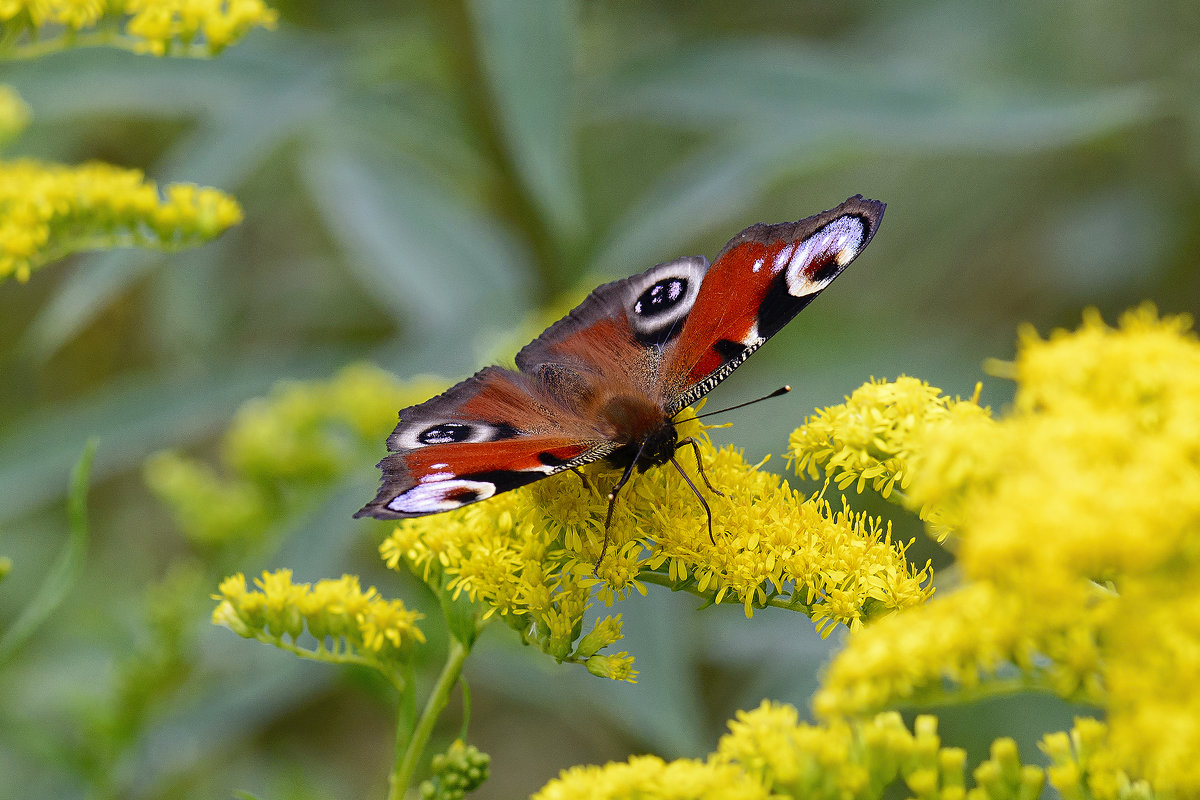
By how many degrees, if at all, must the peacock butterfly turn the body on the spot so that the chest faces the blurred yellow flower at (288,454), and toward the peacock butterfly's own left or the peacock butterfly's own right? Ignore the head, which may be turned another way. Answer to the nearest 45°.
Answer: approximately 180°

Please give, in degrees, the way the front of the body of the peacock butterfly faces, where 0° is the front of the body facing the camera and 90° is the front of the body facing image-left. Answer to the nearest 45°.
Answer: approximately 315°

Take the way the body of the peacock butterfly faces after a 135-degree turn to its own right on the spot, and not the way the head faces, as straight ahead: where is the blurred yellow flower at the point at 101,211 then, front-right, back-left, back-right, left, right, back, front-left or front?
front
